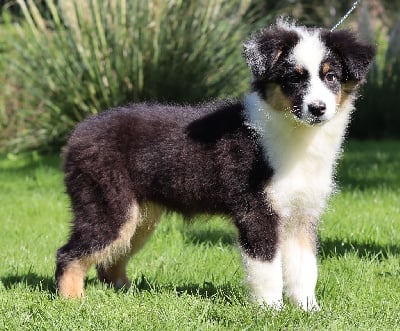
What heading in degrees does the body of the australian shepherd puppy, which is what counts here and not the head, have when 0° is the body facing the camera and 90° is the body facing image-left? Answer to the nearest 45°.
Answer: approximately 315°

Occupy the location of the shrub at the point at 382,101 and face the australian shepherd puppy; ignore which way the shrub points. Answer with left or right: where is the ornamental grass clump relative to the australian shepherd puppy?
right

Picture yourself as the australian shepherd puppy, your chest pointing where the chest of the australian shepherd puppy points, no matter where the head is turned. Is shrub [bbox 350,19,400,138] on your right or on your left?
on your left

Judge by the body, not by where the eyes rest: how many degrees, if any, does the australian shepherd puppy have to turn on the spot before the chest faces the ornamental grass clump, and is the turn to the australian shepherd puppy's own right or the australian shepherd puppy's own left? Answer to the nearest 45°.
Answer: approximately 135° to the australian shepherd puppy's own left
